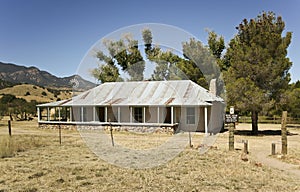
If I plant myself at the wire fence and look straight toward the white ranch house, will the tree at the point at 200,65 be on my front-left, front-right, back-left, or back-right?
front-right

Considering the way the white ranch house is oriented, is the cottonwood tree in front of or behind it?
behind

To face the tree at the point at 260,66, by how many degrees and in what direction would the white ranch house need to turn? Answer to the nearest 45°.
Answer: approximately 45° to its left

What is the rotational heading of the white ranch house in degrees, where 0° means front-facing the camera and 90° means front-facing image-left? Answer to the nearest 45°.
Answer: approximately 0°
